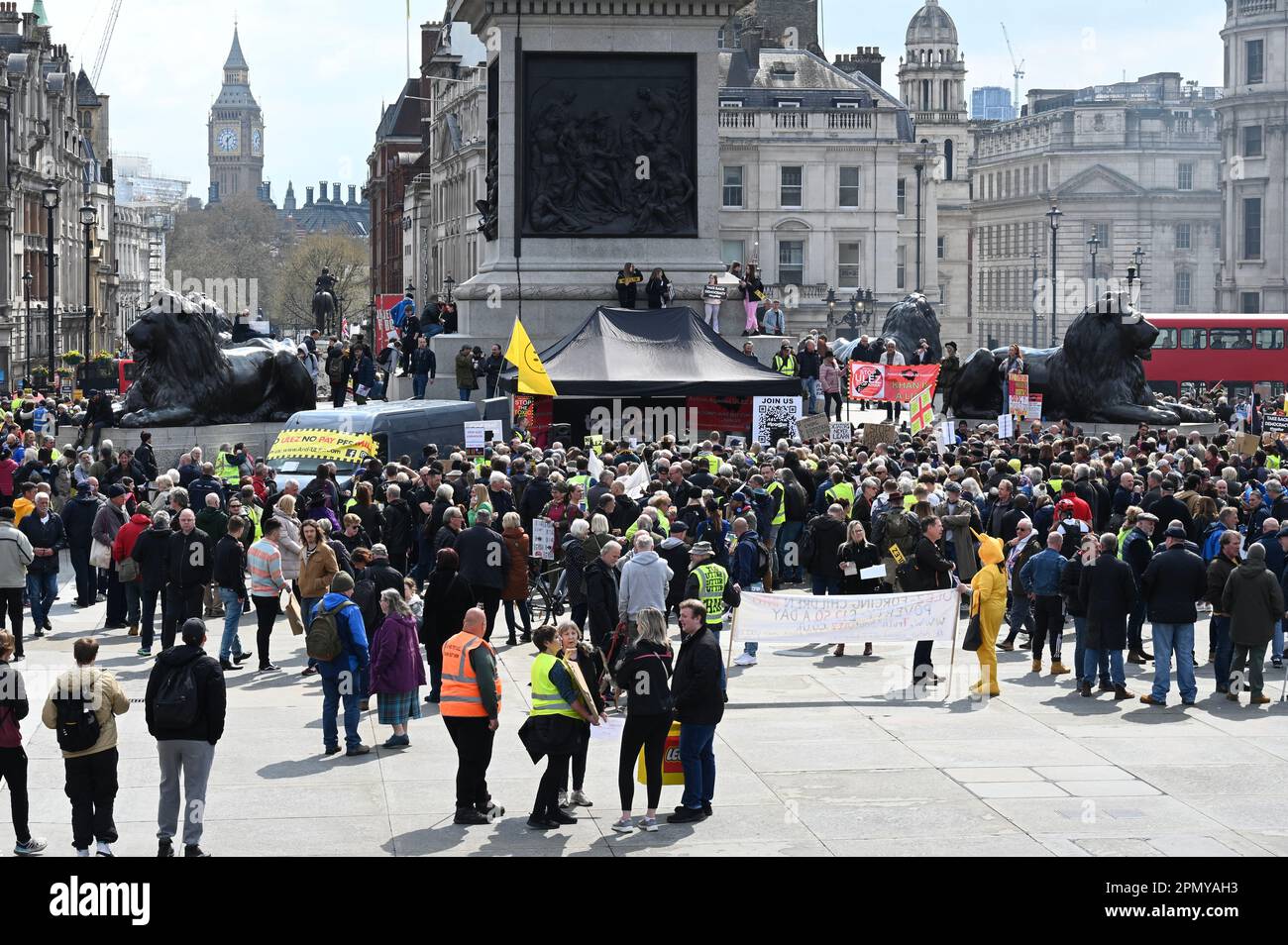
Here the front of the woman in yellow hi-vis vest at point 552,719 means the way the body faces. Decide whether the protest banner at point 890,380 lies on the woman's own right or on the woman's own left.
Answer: on the woman's own left

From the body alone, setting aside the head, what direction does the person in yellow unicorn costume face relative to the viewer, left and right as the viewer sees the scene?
facing to the left of the viewer

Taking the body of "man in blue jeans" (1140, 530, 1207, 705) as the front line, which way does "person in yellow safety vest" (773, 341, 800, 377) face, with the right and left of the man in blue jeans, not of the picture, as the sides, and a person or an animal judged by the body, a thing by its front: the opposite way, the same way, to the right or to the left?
the opposite way

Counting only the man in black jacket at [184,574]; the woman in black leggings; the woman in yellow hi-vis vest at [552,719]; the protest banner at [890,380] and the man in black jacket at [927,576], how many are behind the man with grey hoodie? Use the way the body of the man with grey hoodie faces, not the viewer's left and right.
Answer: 2

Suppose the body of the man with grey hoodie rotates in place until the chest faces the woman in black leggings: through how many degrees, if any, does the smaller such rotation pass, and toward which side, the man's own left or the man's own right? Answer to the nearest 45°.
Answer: approximately 180°

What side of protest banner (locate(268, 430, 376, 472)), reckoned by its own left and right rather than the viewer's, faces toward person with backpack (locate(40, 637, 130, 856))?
front

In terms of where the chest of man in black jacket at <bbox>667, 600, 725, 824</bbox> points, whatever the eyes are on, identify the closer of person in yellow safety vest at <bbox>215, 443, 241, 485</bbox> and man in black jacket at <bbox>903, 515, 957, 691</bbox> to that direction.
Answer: the person in yellow safety vest

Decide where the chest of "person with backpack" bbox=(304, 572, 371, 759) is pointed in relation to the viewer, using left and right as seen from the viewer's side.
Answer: facing away from the viewer and to the right of the viewer

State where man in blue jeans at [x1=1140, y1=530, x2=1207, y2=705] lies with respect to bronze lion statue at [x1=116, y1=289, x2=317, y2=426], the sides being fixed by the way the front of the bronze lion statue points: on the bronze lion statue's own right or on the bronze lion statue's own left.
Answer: on the bronze lion statue's own left

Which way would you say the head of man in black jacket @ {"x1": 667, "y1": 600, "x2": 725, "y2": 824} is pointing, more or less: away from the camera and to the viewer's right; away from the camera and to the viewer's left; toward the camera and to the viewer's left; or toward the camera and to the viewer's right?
toward the camera and to the viewer's left

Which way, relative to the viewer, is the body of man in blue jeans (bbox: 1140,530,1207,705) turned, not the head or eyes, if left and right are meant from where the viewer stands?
facing away from the viewer

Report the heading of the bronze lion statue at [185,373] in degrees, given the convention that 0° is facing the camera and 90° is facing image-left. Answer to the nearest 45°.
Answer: approximately 90°

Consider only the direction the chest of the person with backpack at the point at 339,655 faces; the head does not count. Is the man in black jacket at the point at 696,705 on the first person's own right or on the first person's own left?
on the first person's own right

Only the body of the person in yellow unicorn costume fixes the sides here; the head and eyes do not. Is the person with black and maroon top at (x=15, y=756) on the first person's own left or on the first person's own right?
on the first person's own left

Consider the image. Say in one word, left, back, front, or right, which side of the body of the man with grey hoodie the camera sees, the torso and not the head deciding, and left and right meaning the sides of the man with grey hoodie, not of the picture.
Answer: back

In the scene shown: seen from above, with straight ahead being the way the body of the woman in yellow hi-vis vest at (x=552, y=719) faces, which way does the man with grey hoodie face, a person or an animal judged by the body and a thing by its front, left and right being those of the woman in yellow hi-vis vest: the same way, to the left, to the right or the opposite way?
to the left

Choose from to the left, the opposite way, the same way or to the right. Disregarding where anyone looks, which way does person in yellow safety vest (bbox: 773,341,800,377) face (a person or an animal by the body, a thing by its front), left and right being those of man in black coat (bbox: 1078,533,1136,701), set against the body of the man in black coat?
the opposite way
